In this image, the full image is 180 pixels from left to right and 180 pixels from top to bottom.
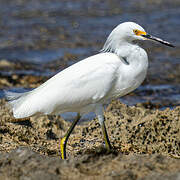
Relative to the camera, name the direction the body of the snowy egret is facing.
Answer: to the viewer's right
